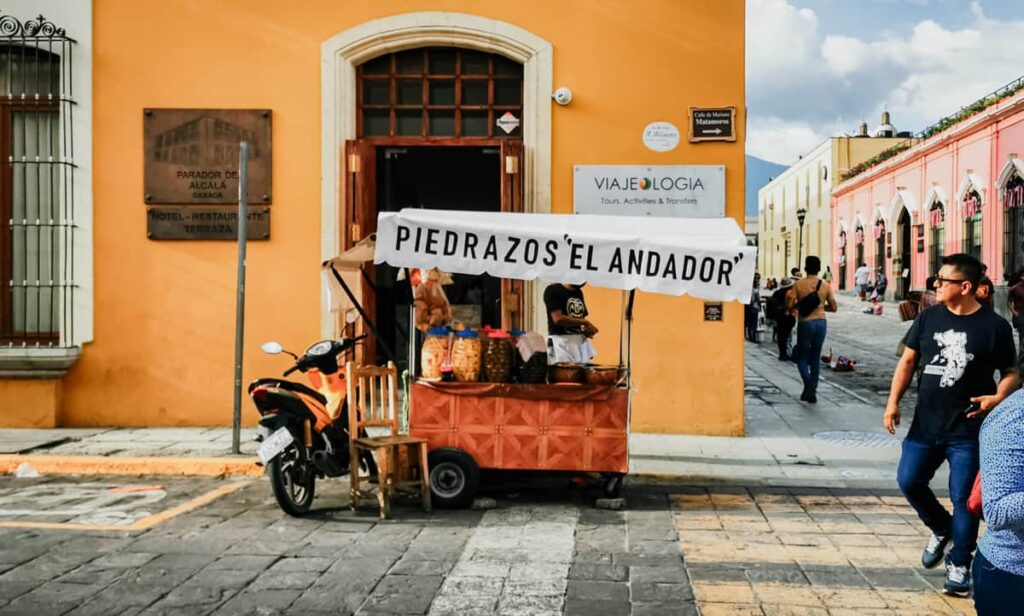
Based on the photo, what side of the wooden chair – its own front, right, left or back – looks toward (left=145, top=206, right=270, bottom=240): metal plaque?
back

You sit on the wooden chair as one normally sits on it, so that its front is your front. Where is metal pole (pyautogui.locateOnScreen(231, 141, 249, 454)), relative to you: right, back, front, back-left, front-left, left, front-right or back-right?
back

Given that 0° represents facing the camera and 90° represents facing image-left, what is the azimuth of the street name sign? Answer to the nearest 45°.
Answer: approximately 0°

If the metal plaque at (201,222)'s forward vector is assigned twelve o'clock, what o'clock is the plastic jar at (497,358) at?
The plastic jar is roughly at 11 o'clock from the metal plaque.

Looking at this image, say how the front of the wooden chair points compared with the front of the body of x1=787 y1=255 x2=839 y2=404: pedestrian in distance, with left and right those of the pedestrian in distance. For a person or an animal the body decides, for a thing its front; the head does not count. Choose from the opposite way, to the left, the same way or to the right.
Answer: to the right

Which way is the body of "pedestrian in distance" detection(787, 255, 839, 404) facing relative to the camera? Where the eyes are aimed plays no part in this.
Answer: away from the camera

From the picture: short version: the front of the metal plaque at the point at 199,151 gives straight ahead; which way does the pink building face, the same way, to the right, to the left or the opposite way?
to the right

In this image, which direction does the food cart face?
toward the camera

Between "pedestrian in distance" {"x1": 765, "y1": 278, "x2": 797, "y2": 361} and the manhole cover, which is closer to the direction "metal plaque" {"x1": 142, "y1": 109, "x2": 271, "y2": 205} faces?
the manhole cover

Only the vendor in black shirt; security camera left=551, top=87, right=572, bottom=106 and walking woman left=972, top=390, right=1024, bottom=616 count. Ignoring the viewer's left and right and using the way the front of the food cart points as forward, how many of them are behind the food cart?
2

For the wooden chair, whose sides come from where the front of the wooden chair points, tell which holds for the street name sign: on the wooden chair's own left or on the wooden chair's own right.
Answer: on the wooden chair's own left

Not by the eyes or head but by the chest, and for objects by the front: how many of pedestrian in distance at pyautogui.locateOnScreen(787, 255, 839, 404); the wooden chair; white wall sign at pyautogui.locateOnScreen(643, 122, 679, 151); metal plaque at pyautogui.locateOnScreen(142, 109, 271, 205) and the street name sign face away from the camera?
1

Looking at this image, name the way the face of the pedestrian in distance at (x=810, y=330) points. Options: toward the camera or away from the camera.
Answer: away from the camera

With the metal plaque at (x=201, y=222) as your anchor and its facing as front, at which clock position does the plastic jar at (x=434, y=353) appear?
The plastic jar is roughly at 11 o'clock from the metal plaque.

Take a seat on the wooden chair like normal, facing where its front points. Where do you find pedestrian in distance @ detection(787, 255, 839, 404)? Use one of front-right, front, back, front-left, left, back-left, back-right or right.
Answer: left
